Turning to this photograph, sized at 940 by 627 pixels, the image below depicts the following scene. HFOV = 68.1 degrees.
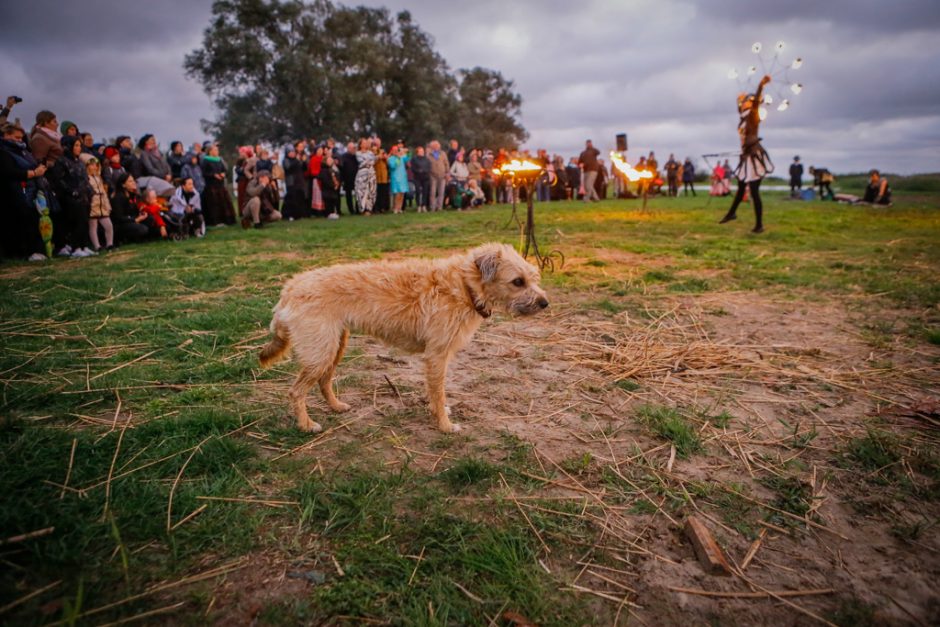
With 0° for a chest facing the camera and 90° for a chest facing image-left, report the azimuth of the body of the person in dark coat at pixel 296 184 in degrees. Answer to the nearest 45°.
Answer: approximately 315°

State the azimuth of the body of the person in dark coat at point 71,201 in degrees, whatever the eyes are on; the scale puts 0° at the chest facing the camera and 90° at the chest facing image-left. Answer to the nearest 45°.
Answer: approximately 315°

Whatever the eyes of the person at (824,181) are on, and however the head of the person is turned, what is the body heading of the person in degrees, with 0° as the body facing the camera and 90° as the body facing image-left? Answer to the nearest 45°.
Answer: approximately 90°

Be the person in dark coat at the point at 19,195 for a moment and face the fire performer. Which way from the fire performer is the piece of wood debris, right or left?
right

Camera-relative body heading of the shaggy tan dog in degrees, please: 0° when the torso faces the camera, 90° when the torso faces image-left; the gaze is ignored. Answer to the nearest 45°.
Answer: approximately 270°

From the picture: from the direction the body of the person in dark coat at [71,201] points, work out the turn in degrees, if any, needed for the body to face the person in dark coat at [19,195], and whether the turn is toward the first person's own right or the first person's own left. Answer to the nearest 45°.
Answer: approximately 90° to the first person's own right

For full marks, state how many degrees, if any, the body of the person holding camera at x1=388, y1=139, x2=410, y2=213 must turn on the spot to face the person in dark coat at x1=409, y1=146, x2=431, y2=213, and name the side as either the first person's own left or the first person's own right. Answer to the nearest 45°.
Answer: approximately 90° to the first person's own left

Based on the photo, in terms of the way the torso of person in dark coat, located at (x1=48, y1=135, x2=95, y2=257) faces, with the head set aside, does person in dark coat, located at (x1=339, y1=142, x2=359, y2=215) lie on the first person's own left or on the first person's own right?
on the first person's own left
